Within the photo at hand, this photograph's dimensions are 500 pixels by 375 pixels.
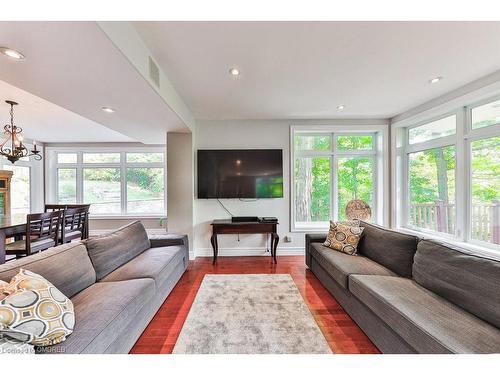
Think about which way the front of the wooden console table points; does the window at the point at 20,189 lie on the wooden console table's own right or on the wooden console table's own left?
on the wooden console table's own right

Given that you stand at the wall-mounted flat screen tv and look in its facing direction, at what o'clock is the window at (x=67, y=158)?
The window is roughly at 4 o'clock from the wall-mounted flat screen tv.

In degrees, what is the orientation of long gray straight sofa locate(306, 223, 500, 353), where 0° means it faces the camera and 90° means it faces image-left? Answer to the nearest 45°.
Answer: approximately 45°

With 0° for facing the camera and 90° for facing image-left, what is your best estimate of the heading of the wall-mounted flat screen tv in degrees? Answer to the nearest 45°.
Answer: approximately 0°

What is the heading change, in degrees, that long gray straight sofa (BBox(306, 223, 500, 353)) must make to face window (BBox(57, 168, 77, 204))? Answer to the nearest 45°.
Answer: approximately 45° to its right

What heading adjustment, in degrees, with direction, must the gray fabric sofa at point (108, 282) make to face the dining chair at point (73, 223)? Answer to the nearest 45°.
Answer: approximately 135° to its left

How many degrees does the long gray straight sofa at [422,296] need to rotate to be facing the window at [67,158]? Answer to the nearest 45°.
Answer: approximately 45° to its right

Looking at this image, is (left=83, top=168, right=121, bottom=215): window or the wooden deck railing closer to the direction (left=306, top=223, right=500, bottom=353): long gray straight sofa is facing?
the window

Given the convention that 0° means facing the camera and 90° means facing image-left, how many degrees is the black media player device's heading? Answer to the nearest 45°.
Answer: approximately 0°

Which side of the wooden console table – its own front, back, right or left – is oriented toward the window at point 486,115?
left

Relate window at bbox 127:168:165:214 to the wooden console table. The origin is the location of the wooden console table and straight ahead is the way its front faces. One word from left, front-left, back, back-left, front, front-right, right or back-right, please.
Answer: back-right

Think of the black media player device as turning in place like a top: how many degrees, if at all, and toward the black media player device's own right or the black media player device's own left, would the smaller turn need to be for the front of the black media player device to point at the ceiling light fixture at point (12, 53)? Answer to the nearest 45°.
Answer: approximately 45° to the black media player device's own right

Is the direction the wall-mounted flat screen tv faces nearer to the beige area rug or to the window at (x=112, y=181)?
the beige area rug

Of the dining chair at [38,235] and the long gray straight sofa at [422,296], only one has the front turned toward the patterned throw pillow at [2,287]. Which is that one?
the long gray straight sofa

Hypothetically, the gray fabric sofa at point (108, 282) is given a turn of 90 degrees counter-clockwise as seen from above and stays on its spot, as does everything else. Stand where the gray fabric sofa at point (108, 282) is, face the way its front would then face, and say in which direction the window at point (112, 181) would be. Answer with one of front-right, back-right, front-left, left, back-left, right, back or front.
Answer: front-left
